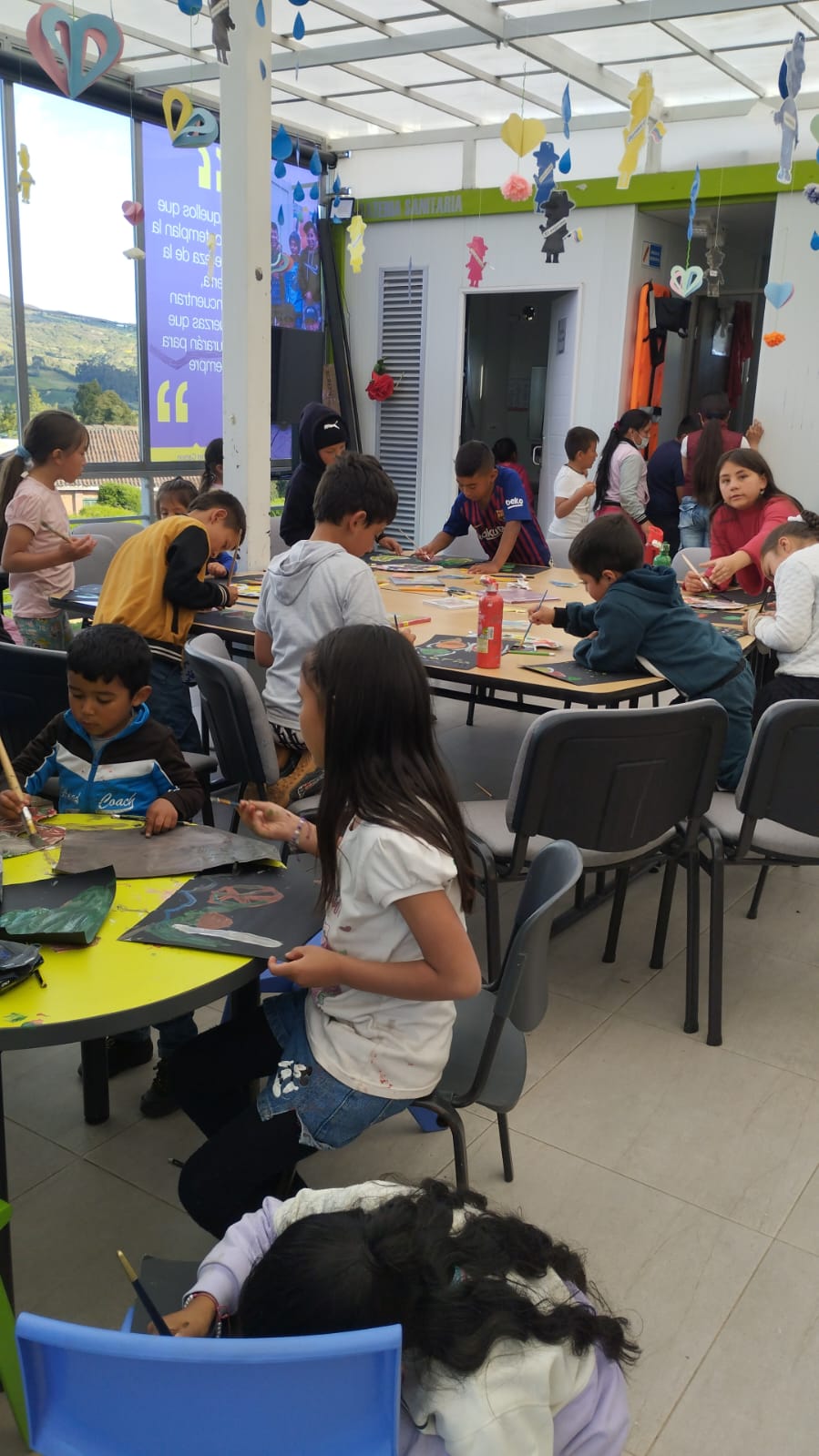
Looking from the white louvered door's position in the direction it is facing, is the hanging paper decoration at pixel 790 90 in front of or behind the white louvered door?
in front

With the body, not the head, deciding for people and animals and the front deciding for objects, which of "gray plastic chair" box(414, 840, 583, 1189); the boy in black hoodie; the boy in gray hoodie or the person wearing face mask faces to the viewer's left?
the gray plastic chair

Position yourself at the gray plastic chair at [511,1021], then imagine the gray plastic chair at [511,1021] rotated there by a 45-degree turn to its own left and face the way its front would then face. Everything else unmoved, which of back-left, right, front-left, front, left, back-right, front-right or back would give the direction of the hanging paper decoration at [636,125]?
back-right

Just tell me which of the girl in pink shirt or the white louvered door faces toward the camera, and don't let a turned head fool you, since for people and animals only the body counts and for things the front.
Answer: the white louvered door

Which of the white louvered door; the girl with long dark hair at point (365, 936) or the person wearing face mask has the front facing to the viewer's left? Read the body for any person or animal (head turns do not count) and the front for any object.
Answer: the girl with long dark hair

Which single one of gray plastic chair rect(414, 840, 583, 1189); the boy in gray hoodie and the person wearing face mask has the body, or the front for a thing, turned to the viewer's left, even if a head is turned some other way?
the gray plastic chair

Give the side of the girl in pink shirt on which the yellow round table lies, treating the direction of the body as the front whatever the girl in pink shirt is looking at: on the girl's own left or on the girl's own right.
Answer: on the girl's own right

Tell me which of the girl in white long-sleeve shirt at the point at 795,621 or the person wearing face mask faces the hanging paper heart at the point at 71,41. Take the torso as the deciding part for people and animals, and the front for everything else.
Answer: the girl in white long-sleeve shirt

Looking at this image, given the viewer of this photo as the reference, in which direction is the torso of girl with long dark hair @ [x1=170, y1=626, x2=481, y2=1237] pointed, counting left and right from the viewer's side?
facing to the left of the viewer

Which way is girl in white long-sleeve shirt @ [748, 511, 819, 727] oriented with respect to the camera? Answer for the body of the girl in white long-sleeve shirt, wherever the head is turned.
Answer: to the viewer's left

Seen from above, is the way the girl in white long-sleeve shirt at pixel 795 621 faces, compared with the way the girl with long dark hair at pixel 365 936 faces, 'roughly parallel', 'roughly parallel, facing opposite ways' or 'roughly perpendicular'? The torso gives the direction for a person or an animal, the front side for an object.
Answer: roughly parallel

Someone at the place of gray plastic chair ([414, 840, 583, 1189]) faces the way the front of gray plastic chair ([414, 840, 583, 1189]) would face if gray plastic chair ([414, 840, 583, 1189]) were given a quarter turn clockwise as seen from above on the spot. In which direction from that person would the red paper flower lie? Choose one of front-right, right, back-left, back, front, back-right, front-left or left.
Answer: front

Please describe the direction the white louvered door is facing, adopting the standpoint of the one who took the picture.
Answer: facing the viewer

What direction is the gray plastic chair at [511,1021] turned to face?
to the viewer's left

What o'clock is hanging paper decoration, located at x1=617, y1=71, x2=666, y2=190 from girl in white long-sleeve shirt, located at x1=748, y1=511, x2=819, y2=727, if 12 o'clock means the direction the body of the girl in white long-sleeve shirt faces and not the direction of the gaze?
The hanging paper decoration is roughly at 2 o'clock from the girl in white long-sleeve shirt.

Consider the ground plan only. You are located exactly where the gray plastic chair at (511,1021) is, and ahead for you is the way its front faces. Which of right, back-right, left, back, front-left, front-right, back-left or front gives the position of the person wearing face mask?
right
